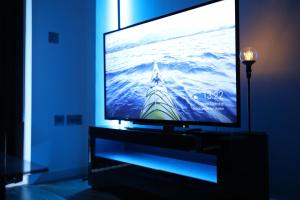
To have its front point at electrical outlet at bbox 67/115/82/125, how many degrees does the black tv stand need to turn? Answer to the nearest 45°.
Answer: approximately 90° to its right

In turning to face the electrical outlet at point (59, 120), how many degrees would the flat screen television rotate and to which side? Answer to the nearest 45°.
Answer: approximately 90° to its right

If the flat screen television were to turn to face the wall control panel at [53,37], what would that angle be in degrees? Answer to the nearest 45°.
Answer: approximately 90° to its right

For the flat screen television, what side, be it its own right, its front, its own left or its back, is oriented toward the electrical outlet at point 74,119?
right

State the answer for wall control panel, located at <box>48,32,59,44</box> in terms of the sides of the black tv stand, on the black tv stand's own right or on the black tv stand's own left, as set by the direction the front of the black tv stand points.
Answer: on the black tv stand's own right

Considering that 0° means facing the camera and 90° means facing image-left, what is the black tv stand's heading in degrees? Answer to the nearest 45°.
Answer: approximately 45°

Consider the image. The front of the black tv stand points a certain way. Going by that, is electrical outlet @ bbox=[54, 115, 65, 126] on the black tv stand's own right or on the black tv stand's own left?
on the black tv stand's own right

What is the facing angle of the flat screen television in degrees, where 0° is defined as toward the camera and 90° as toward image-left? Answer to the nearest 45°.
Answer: approximately 45°
